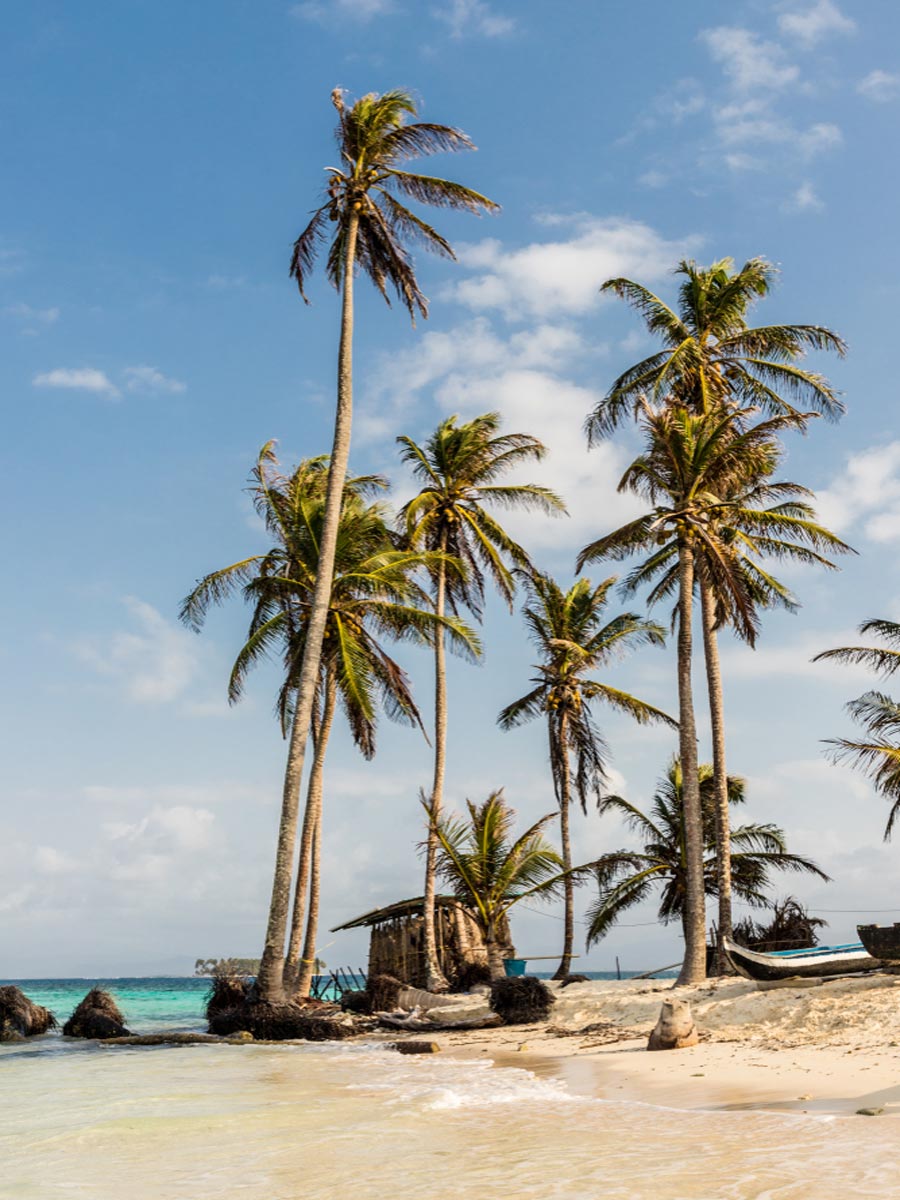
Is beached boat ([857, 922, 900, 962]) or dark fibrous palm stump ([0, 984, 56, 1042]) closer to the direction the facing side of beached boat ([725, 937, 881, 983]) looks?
the dark fibrous palm stump

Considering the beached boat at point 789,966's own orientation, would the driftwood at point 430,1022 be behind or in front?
in front

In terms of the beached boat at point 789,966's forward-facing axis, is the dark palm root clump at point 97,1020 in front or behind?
in front

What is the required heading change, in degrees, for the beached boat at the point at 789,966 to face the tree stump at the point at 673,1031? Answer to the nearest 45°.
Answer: approximately 90° to its left

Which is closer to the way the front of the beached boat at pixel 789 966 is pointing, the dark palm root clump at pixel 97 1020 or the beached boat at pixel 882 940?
the dark palm root clump

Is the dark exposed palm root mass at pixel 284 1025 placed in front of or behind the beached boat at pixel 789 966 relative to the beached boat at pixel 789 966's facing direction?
in front

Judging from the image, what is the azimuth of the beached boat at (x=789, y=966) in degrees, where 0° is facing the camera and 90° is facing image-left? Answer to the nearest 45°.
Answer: approximately 90°

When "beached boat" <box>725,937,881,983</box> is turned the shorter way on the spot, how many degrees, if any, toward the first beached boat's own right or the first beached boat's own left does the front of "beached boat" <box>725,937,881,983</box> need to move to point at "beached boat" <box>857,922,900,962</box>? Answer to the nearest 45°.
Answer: approximately 135° to the first beached boat's own left
